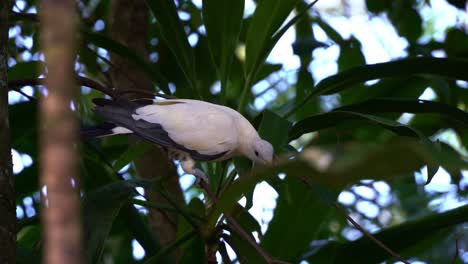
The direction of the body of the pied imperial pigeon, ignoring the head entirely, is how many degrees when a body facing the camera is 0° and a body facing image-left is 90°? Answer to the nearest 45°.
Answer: approximately 270°

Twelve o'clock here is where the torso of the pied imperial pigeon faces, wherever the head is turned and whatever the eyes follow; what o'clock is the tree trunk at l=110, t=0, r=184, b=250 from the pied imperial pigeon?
The tree trunk is roughly at 9 o'clock from the pied imperial pigeon.

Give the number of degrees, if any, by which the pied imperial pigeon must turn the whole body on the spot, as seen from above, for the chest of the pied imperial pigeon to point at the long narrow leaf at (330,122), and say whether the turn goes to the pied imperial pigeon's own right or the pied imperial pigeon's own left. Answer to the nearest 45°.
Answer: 0° — it already faces it

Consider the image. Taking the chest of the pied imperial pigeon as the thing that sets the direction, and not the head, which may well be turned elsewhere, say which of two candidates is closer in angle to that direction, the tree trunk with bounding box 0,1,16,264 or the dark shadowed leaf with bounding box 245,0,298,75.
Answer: the dark shadowed leaf

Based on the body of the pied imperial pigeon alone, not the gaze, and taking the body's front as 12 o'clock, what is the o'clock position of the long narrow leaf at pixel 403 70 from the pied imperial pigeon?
The long narrow leaf is roughly at 12 o'clock from the pied imperial pigeon.

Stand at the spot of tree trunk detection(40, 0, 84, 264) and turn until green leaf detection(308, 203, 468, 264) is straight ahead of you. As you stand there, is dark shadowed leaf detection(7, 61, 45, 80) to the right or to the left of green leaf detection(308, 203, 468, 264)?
left

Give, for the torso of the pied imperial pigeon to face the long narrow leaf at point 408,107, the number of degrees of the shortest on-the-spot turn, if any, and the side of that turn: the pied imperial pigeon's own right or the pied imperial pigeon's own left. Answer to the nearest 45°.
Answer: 0° — it already faces it
